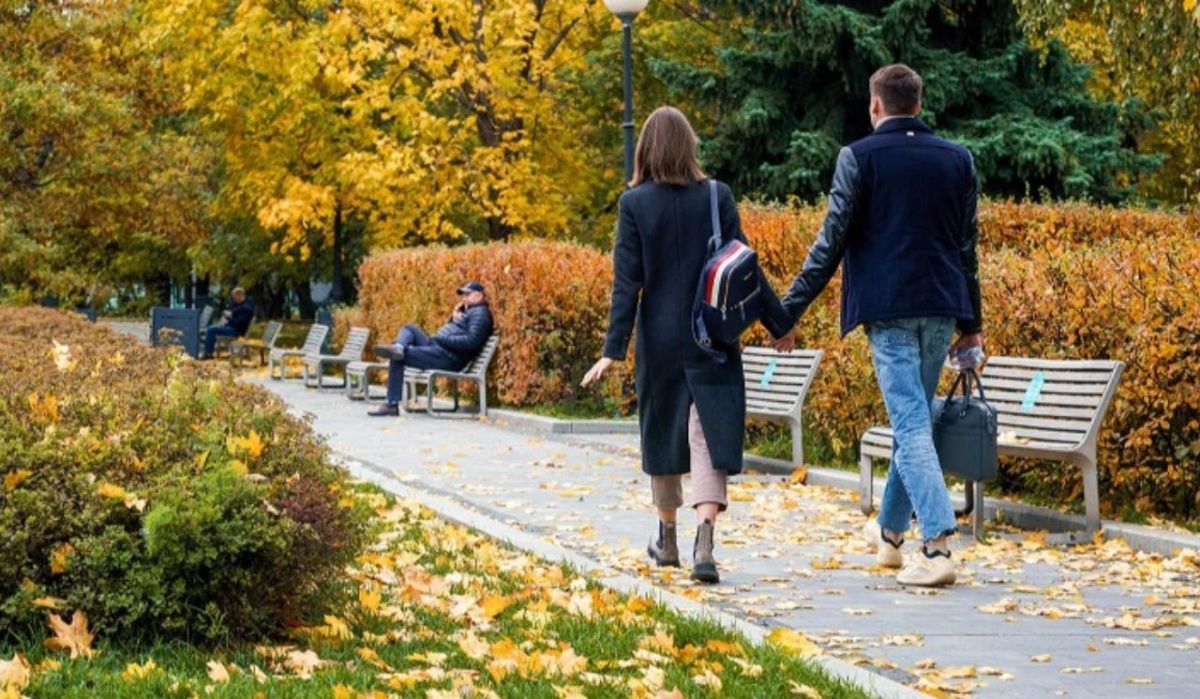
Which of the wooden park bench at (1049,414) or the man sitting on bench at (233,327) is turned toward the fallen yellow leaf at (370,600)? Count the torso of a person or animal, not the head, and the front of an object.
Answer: the wooden park bench

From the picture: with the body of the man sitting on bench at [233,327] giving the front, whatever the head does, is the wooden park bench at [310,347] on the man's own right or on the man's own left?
on the man's own left

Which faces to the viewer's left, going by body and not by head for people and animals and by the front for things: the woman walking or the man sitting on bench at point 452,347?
the man sitting on bench

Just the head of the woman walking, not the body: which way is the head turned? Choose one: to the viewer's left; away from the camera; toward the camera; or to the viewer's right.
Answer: away from the camera

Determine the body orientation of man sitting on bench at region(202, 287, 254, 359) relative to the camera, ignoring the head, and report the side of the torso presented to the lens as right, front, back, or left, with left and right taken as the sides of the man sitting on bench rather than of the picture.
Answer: left

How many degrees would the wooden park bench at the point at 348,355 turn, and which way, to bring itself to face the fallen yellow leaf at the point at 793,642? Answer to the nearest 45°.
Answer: approximately 45° to its left

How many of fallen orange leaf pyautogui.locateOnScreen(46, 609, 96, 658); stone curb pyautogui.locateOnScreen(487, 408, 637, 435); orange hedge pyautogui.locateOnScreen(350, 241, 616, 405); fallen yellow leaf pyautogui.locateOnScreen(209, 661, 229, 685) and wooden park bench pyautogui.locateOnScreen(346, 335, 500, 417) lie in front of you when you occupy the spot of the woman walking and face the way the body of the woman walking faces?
3

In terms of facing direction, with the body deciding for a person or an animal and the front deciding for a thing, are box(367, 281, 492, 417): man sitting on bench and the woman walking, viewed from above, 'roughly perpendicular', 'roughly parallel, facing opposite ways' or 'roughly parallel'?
roughly perpendicular

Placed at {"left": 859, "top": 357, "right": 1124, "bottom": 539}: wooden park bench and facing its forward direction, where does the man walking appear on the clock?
The man walking is roughly at 11 o'clock from the wooden park bench.

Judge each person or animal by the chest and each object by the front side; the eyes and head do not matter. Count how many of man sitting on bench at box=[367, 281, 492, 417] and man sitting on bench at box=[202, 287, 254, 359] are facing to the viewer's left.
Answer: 2

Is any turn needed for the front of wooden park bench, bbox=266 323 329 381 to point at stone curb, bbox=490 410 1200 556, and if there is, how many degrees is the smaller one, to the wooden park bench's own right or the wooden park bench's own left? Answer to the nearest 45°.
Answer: approximately 45° to the wooden park bench's own left

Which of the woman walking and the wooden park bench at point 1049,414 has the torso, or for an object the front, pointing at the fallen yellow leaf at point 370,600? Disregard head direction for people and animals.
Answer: the wooden park bench

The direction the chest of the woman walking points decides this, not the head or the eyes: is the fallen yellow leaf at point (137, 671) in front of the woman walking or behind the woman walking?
behind

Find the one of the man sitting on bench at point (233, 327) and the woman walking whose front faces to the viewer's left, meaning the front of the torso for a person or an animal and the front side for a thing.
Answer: the man sitting on bench

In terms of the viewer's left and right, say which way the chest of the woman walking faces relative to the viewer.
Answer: facing away from the viewer

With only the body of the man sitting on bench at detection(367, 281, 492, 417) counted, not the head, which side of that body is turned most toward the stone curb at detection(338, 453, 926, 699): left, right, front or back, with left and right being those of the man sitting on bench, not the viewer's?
left
